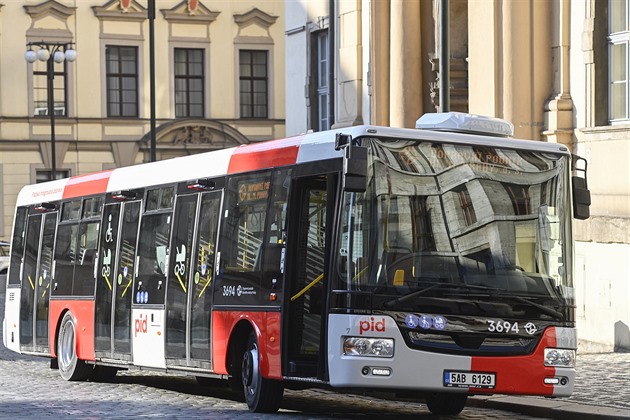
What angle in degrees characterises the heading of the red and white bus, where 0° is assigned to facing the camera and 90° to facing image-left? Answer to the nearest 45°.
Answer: approximately 315°
